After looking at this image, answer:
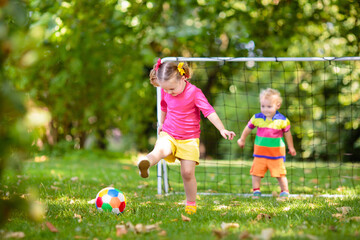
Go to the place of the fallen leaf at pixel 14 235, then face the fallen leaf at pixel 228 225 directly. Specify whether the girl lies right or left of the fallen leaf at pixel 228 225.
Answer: left

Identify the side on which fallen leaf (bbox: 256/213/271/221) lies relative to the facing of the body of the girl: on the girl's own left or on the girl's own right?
on the girl's own left

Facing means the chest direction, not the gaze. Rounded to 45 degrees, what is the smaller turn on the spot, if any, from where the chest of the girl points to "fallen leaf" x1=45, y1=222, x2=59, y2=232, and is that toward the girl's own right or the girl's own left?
0° — they already face it

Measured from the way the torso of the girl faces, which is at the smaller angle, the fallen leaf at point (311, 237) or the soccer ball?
the soccer ball

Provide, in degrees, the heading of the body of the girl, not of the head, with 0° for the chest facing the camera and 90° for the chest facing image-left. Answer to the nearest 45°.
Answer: approximately 45°

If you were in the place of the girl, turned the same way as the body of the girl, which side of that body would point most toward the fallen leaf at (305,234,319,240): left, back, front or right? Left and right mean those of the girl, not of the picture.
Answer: left

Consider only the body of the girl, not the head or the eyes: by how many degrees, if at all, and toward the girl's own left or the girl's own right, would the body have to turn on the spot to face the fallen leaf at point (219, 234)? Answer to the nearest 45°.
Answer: approximately 45° to the girl's own left
